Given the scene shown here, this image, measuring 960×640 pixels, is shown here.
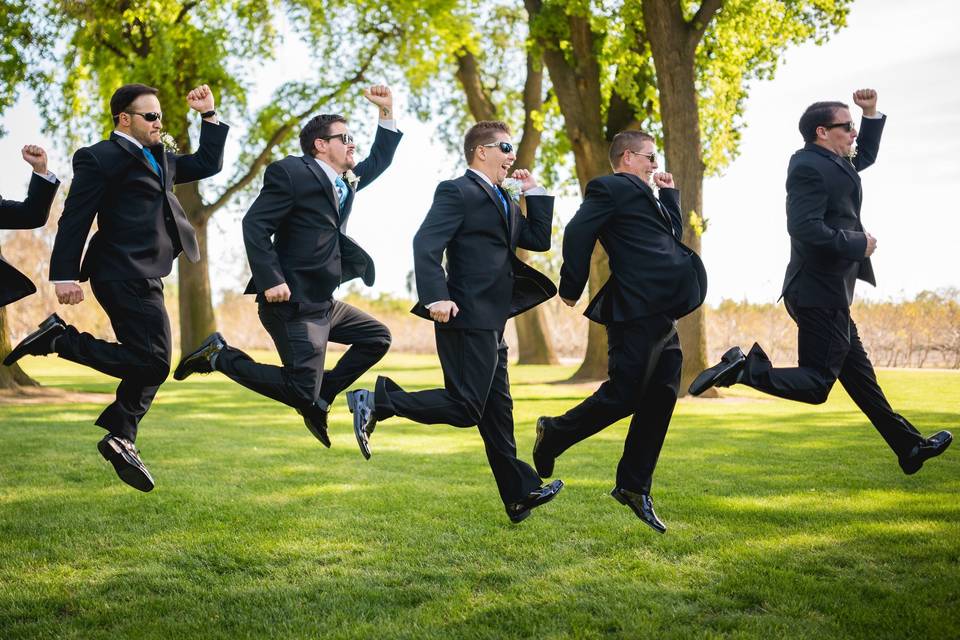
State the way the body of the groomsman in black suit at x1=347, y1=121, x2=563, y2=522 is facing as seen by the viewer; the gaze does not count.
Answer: to the viewer's right

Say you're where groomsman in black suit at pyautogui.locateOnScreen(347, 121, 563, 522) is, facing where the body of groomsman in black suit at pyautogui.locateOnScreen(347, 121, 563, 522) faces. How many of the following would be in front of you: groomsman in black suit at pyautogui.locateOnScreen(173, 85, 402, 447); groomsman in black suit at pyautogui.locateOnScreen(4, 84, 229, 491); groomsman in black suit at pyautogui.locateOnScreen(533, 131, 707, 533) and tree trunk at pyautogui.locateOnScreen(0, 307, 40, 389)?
1

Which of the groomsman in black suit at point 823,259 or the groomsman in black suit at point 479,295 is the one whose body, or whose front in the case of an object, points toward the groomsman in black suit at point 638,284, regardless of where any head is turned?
the groomsman in black suit at point 479,295

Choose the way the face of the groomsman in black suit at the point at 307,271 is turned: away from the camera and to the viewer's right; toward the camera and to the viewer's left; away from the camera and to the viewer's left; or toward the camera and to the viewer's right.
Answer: toward the camera and to the viewer's right

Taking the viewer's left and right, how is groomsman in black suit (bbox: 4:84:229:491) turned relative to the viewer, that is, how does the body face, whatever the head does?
facing the viewer and to the right of the viewer

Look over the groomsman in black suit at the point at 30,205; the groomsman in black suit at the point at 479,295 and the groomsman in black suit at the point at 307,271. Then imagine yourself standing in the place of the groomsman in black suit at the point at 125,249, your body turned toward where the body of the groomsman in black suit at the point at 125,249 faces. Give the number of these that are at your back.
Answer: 1

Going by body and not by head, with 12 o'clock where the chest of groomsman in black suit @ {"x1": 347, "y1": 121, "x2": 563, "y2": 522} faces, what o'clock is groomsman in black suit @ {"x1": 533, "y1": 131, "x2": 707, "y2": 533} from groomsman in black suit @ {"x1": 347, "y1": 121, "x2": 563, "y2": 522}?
groomsman in black suit @ {"x1": 533, "y1": 131, "x2": 707, "y2": 533} is roughly at 12 o'clock from groomsman in black suit @ {"x1": 347, "y1": 121, "x2": 563, "y2": 522}.

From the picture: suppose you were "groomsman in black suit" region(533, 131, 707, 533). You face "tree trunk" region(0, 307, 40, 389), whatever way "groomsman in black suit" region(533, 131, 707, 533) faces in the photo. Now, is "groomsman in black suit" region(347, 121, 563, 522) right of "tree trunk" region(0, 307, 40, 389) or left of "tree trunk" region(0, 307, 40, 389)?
left

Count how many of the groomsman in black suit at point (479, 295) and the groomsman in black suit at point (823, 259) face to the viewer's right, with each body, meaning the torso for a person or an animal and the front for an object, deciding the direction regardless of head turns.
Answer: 2

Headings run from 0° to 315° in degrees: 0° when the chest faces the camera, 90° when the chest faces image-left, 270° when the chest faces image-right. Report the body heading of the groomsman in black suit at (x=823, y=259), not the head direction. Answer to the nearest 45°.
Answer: approximately 270°

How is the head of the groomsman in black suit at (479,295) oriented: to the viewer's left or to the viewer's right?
to the viewer's right

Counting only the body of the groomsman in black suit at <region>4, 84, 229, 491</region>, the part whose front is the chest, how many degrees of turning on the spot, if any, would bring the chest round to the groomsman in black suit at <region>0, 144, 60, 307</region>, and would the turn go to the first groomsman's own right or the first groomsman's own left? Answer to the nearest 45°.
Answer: approximately 180°

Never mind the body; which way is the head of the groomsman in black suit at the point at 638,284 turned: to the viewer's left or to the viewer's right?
to the viewer's right

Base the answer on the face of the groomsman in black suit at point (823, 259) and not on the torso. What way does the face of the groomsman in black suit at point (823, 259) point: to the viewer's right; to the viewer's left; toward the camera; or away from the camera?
to the viewer's right

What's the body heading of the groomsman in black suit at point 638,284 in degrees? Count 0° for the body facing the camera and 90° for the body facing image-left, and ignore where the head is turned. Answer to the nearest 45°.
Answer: approximately 270°
